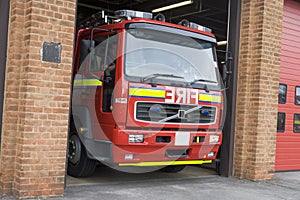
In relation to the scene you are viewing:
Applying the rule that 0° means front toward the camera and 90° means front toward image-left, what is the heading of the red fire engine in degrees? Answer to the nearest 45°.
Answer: approximately 315°

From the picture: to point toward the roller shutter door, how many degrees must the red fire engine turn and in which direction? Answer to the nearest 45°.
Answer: approximately 90° to its left
